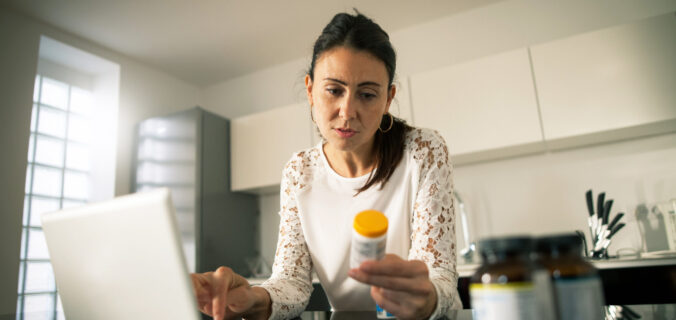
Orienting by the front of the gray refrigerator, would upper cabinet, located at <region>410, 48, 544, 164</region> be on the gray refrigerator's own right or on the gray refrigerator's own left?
on the gray refrigerator's own left

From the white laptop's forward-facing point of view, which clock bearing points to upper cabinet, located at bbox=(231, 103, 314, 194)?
The upper cabinet is roughly at 11 o'clock from the white laptop.

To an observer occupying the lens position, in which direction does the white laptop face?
facing away from the viewer and to the right of the viewer

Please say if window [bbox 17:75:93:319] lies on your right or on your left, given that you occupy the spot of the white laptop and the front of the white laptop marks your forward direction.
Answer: on your left

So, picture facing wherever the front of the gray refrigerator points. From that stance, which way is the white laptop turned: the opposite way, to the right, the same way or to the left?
the opposite way

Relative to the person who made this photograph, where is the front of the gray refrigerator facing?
facing the viewer and to the left of the viewer

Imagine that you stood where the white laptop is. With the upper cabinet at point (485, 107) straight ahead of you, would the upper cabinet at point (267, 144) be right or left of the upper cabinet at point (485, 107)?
left

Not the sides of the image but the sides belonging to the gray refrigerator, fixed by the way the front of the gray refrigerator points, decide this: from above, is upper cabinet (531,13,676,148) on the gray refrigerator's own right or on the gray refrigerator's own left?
on the gray refrigerator's own left

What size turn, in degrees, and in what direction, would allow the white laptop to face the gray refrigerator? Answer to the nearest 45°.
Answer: approximately 45° to its left

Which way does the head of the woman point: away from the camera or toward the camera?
toward the camera

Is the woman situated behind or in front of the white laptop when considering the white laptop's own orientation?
in front

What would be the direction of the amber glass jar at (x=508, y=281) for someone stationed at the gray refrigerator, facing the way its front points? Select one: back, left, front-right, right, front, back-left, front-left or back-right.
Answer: front-left

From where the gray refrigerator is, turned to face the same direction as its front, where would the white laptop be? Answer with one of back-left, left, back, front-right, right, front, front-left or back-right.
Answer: front-left
